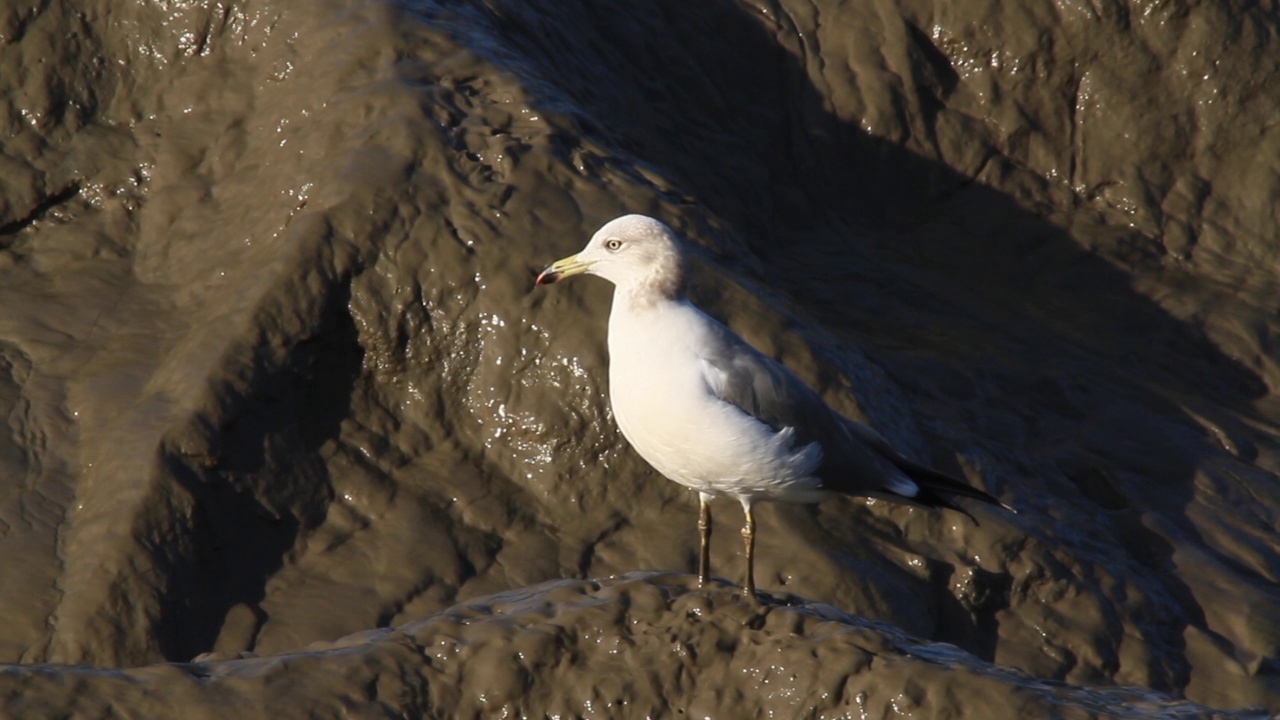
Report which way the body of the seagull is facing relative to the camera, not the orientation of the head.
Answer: to the viewer's left
